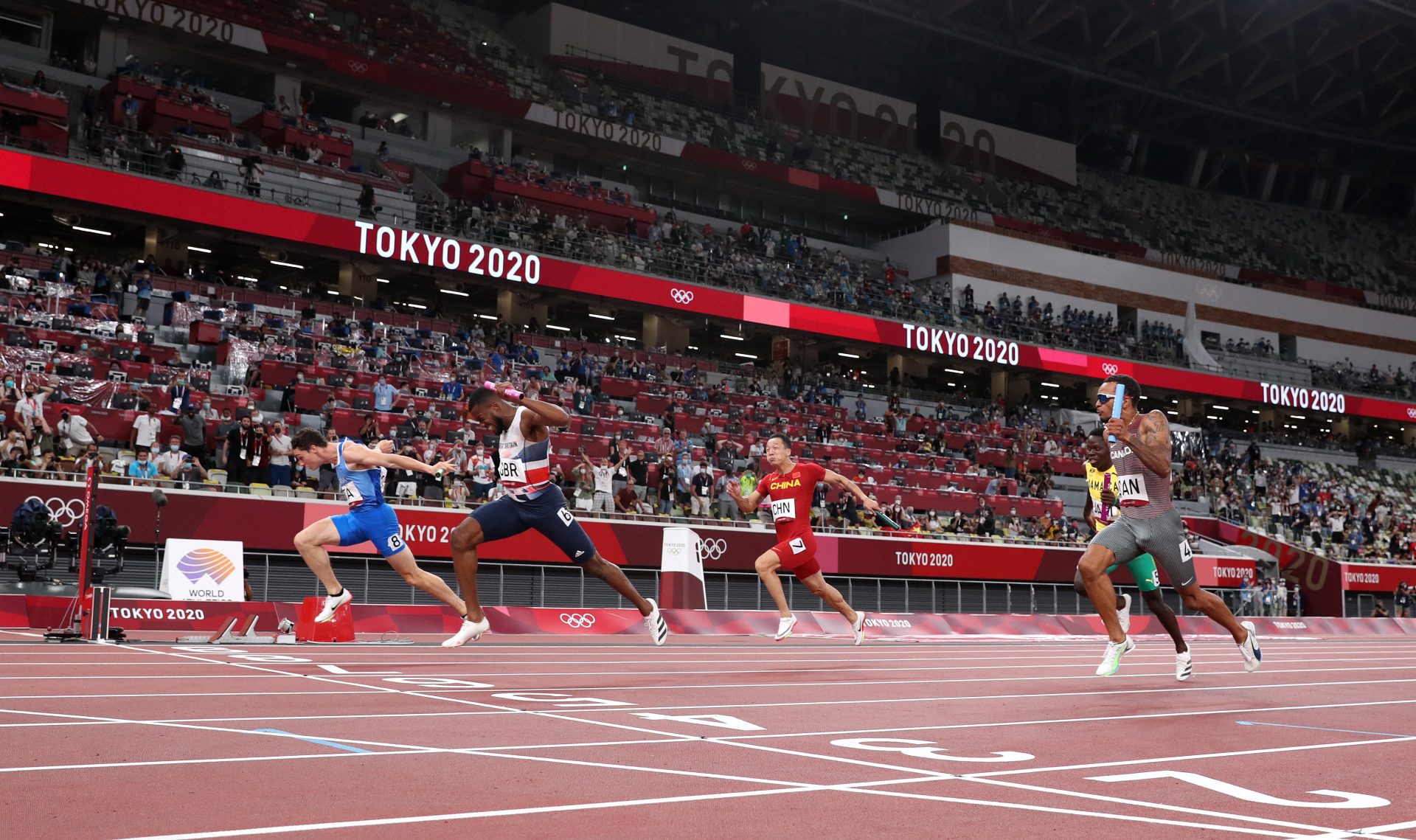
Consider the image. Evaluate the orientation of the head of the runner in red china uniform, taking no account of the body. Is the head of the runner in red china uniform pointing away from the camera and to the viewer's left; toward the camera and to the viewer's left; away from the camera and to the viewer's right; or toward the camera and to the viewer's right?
toward the camera and to the viewer's left

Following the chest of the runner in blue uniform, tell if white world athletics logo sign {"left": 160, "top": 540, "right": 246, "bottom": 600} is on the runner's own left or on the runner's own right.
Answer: on the runner's own right

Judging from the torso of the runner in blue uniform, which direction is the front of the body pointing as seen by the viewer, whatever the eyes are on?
to the viewer's left

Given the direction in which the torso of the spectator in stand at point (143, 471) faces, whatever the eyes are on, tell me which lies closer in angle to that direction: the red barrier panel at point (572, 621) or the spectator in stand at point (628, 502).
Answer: the red barrier panel

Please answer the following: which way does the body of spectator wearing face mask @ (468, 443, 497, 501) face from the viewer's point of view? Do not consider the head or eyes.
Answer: toward the camera

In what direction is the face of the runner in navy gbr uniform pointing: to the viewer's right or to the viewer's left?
to the viewer's left

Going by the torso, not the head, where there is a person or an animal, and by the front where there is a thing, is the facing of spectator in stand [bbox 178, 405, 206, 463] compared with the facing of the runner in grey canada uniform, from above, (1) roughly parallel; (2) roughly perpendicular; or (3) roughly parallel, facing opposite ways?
roughly perpendicular

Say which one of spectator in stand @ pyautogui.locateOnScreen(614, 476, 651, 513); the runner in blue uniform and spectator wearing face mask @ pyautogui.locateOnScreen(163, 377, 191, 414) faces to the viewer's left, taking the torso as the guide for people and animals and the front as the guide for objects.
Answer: the runner in blue uniform

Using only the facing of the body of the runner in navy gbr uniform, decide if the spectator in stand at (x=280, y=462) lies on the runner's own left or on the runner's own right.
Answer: on the runner's own right

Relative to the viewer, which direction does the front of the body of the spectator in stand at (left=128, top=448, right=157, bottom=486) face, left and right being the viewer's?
facing the viewer

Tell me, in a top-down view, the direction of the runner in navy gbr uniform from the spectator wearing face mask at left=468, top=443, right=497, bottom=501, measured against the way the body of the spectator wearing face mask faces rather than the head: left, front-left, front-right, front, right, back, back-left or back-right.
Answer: front

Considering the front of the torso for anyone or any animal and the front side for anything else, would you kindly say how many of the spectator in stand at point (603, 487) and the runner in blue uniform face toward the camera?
1

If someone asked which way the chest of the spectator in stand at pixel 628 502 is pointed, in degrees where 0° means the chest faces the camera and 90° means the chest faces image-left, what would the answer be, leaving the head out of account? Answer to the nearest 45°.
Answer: approximately 315°

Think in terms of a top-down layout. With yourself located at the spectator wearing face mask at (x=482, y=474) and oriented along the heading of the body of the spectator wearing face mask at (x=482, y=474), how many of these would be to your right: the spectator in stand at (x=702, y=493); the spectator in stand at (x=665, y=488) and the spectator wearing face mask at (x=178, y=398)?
1

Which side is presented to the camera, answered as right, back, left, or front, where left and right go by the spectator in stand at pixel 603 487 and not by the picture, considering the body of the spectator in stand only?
front

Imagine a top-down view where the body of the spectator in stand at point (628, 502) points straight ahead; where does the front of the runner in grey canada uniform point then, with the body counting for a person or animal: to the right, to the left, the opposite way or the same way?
to the right

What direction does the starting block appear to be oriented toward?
to the viewer's left
